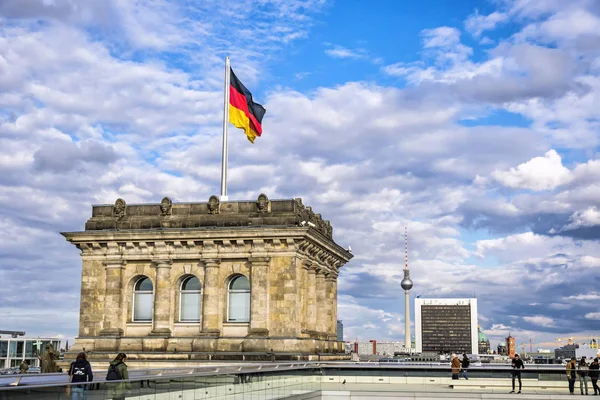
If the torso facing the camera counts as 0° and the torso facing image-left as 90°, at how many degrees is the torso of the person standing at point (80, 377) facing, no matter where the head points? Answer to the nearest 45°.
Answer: approximately 180°

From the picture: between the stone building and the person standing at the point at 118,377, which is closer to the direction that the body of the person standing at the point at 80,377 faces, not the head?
the stone building

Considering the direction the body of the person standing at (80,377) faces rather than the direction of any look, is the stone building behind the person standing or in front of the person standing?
in front

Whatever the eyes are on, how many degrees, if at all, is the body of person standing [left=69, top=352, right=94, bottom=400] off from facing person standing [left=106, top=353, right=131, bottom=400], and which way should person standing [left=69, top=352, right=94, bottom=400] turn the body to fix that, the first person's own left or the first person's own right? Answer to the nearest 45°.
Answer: approximately 90° to the first person's own right
